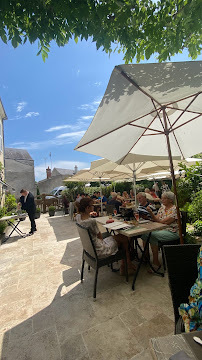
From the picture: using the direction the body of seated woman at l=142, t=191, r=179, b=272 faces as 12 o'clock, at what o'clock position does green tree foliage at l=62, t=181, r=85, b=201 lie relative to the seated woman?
The green tree foliage is roughly at 2 o'clock from the seated woman.

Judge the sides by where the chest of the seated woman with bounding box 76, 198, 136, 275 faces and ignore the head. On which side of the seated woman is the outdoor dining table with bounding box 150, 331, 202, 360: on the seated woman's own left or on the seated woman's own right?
on the seated woman's own right

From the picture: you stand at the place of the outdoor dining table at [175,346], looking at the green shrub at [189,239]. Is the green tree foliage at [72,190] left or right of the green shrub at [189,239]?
left

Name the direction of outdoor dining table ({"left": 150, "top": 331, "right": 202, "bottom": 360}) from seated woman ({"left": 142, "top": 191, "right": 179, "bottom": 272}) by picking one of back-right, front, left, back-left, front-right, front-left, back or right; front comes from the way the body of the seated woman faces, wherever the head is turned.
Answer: left

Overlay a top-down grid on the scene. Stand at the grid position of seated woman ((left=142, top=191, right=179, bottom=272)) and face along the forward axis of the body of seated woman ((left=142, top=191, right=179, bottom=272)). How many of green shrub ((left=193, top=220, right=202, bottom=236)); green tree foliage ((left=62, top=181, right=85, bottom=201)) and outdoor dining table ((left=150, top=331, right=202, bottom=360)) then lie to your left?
1

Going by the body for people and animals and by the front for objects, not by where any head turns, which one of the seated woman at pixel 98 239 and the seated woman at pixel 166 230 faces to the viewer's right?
the seated woman at pixel 98 239

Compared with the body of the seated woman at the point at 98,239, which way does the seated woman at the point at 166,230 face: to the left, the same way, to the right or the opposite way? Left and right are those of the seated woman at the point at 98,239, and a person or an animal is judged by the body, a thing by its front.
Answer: the opposite way

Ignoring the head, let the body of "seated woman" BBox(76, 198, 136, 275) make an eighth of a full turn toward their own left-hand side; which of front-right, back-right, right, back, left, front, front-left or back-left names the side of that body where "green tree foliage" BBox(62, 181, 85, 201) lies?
front-left

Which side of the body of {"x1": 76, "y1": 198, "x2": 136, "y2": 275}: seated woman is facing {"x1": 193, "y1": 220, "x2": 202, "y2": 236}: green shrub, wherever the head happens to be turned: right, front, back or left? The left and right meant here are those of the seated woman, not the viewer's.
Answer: front

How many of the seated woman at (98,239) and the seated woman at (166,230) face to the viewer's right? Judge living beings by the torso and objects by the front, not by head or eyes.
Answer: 1

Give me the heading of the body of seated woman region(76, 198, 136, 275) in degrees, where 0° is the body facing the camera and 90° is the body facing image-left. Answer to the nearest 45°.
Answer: approximately 270°

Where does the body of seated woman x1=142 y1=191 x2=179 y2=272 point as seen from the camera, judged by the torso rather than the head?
to the viewer's left
